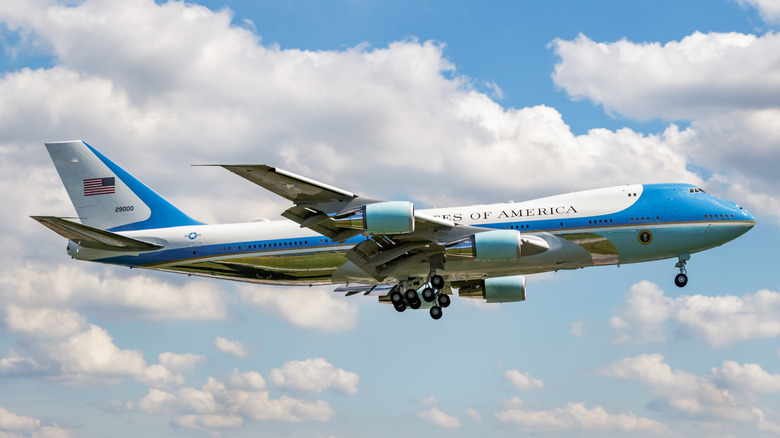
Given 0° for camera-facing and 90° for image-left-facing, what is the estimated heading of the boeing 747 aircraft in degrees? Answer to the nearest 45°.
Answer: approximately 270°
